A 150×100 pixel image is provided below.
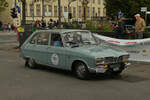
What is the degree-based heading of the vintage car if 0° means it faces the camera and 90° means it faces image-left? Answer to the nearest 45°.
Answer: approximately 315°

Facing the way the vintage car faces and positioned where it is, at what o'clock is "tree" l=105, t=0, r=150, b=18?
The tree is roughly at 8 o'clock from the vintage car.
